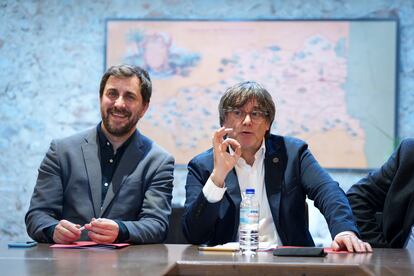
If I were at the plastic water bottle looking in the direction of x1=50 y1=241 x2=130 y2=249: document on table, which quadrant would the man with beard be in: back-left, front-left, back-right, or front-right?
front-right

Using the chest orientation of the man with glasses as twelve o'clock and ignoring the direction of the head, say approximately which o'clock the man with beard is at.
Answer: The man with beard is roughly at 3 o'clock from the man with glasses.

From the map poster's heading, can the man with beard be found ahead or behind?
ahead

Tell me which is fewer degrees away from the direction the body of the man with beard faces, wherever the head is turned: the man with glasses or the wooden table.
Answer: the wooden table

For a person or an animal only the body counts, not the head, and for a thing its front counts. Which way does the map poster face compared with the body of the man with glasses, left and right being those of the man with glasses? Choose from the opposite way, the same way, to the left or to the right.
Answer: the same way

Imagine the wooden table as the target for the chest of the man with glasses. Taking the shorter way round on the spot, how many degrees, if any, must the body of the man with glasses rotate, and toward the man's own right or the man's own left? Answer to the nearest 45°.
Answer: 0° — they already face it

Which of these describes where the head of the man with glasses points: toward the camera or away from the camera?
toward the camera

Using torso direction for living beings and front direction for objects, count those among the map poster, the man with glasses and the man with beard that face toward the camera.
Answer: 3

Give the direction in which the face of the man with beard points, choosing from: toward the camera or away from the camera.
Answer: toward the camera

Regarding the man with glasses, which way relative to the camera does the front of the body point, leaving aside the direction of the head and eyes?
toward the camera

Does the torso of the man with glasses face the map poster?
no

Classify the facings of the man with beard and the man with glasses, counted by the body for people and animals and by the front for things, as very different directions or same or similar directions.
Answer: same or similar directions

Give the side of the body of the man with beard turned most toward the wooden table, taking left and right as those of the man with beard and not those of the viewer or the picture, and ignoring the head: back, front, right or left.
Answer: front

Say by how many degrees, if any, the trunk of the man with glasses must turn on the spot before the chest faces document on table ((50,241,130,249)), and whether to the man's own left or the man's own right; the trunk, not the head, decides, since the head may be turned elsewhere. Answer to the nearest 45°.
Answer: approximately 45° to the man's own right

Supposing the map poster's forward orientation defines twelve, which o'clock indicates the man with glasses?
The man with glasses is roughly at 12 o'clock from the map poster.

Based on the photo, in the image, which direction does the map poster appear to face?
toward the camera
